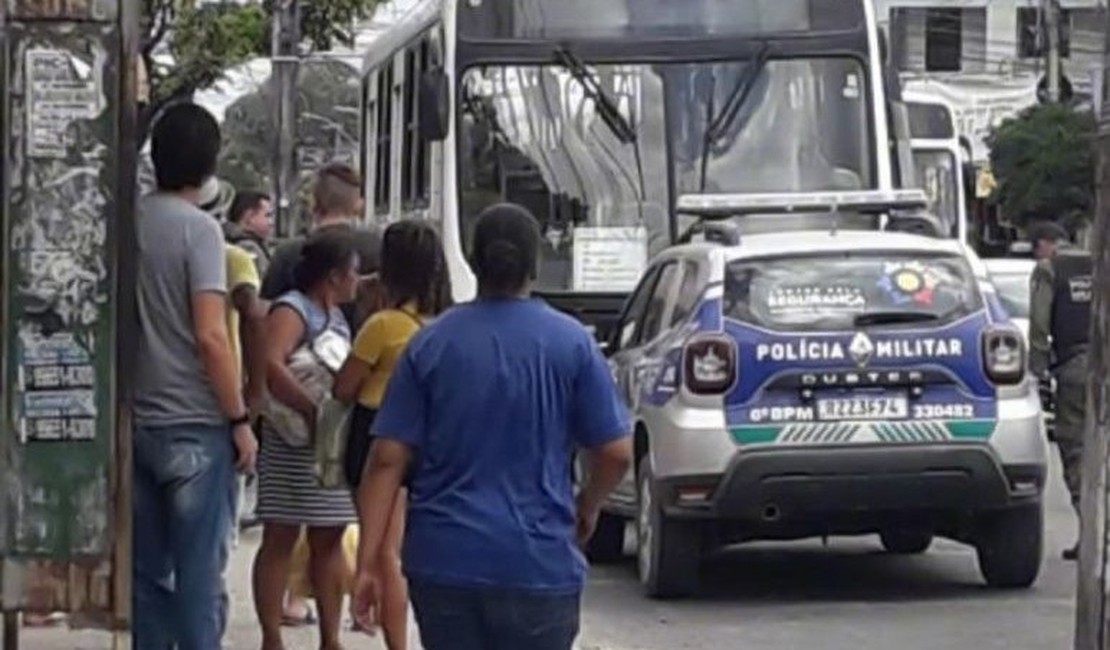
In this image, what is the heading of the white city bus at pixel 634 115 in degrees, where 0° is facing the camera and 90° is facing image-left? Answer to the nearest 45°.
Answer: approximately 0°

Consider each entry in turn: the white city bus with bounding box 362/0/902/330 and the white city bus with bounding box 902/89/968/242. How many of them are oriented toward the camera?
2

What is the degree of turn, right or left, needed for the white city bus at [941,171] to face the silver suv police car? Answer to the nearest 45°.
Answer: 0° — it already faces it

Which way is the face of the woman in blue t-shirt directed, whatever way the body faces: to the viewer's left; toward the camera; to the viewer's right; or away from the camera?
away from the camera

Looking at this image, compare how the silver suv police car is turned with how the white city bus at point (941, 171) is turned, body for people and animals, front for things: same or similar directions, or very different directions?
very different directions

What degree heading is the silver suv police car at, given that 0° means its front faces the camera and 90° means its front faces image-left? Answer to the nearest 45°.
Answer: approximately 180°

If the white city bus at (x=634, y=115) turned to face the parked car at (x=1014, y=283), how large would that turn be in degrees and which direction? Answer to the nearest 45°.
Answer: approximately 135° to its left

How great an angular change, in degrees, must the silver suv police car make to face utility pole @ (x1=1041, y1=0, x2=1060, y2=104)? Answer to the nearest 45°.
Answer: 0° — it already faces it

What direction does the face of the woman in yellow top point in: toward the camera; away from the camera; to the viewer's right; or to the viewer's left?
away from the camera

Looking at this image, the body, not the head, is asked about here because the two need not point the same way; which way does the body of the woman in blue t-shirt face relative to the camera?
away from the camera

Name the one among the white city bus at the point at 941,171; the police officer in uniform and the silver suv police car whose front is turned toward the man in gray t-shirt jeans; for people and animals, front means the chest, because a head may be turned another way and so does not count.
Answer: the white city bus

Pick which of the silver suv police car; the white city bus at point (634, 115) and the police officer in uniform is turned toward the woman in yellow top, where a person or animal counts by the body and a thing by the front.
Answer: the white city bus
